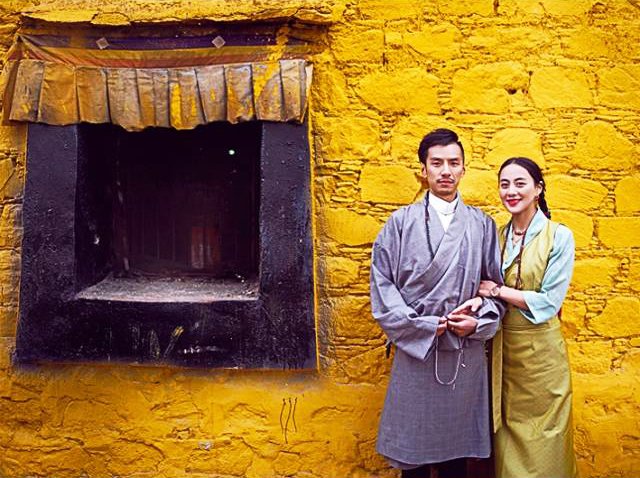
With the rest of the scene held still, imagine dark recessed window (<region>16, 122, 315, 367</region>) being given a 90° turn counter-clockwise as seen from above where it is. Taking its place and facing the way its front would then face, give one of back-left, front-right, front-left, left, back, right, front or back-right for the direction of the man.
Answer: front-right

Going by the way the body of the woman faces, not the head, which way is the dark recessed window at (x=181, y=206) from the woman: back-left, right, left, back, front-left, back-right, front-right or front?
front-right

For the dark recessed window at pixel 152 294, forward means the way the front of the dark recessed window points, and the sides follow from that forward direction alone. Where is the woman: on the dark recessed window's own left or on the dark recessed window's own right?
on the dark recessed window's own left

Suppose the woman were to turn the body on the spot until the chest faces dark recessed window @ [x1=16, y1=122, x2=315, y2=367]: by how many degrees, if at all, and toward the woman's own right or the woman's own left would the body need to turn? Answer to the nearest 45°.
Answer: approximately 45° to the woman's own right

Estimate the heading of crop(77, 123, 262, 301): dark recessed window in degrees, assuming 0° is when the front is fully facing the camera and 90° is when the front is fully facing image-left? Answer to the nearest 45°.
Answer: approximately 0°

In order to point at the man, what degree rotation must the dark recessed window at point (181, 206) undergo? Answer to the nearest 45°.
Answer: approximately 45° to its left
